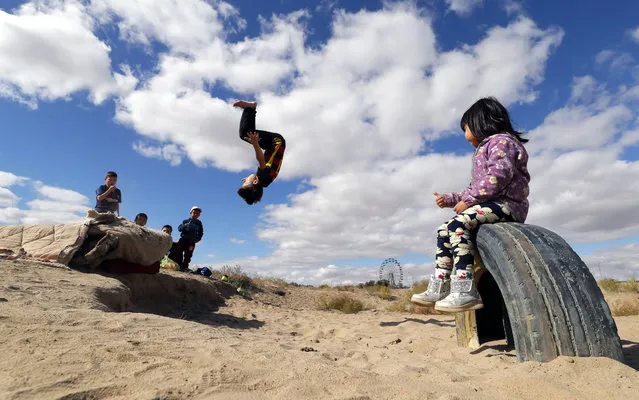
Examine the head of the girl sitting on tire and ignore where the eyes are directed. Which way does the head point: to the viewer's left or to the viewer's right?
to the viewer's left

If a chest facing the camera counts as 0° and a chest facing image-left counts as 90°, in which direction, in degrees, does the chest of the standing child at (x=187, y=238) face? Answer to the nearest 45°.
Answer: approximately 0°

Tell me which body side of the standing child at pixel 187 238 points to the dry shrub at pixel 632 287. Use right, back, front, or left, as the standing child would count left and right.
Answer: left

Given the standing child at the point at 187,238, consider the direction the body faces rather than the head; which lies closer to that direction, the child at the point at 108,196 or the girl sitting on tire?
the girl sitting on tire

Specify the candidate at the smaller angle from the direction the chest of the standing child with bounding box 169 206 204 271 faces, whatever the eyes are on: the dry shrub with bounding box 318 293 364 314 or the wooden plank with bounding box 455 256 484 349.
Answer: the wooden plank

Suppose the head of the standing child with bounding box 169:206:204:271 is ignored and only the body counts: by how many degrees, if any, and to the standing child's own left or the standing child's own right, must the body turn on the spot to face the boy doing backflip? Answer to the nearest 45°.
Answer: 0° — they already face them

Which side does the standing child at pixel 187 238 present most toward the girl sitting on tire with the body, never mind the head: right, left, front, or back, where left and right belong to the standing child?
front

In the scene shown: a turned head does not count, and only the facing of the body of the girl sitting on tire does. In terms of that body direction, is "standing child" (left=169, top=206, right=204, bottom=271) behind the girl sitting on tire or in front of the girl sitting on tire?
in front

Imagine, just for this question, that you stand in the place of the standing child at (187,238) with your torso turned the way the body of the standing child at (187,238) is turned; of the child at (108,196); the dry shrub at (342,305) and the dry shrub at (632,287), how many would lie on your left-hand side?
2

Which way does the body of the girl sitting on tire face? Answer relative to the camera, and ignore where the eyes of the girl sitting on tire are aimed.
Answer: to the viewer's left

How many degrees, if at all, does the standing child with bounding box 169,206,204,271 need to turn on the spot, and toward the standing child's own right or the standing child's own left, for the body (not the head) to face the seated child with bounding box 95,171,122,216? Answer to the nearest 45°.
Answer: approximately 45° to the standing child's own right

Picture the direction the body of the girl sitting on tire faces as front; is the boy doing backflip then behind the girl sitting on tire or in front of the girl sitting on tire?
in front

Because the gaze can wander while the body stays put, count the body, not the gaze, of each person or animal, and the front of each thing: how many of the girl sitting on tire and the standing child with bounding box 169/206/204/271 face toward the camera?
1

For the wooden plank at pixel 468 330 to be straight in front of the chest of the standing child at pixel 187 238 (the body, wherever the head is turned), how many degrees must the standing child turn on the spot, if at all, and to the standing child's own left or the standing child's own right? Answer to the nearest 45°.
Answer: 0° — they already face it
